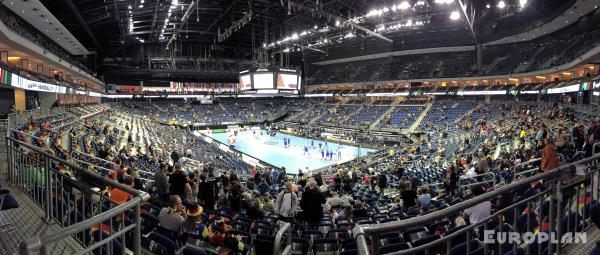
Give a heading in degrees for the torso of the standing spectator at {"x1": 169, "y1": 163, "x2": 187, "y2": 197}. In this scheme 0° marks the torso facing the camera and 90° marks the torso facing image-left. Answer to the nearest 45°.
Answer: approximately 180°

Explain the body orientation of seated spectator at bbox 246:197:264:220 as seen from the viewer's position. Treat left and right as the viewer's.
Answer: facing away from the viewer

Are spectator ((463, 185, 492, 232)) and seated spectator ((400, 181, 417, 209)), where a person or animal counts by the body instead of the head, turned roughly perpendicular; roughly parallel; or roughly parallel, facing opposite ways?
roughly parallel

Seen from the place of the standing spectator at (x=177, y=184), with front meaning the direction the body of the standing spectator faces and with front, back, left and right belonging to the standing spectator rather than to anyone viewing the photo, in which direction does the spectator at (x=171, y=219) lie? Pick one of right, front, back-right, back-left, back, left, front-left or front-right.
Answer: back

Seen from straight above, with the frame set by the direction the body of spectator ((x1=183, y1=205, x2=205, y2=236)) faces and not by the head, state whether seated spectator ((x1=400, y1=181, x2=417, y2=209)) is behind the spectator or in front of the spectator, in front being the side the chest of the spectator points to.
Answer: in front

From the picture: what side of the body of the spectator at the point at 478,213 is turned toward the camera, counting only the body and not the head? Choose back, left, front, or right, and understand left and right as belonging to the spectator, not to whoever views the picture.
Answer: back

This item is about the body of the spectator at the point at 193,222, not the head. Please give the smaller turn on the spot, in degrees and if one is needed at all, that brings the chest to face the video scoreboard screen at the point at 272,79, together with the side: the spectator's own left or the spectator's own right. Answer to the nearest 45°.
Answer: approximately 45° to the spectator's own left

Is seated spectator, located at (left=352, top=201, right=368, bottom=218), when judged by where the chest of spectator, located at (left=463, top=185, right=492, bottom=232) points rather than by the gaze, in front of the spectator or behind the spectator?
in front

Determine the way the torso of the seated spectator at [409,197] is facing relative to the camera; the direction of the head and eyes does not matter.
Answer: away from the camera

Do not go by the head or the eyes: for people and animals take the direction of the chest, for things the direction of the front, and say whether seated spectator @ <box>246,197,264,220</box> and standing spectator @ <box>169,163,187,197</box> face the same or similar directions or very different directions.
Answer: same or similar directions

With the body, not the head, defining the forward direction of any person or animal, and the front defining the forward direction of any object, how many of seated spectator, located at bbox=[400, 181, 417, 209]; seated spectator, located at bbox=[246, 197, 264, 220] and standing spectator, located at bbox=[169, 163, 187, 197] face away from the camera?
3

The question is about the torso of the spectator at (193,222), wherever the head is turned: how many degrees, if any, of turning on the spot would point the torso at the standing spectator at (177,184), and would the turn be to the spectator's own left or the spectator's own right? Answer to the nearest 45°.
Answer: approximately 45° to the spectator's own left

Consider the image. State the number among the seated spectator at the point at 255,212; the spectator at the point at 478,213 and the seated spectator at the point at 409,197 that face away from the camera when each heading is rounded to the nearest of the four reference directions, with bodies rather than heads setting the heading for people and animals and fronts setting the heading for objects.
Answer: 3
